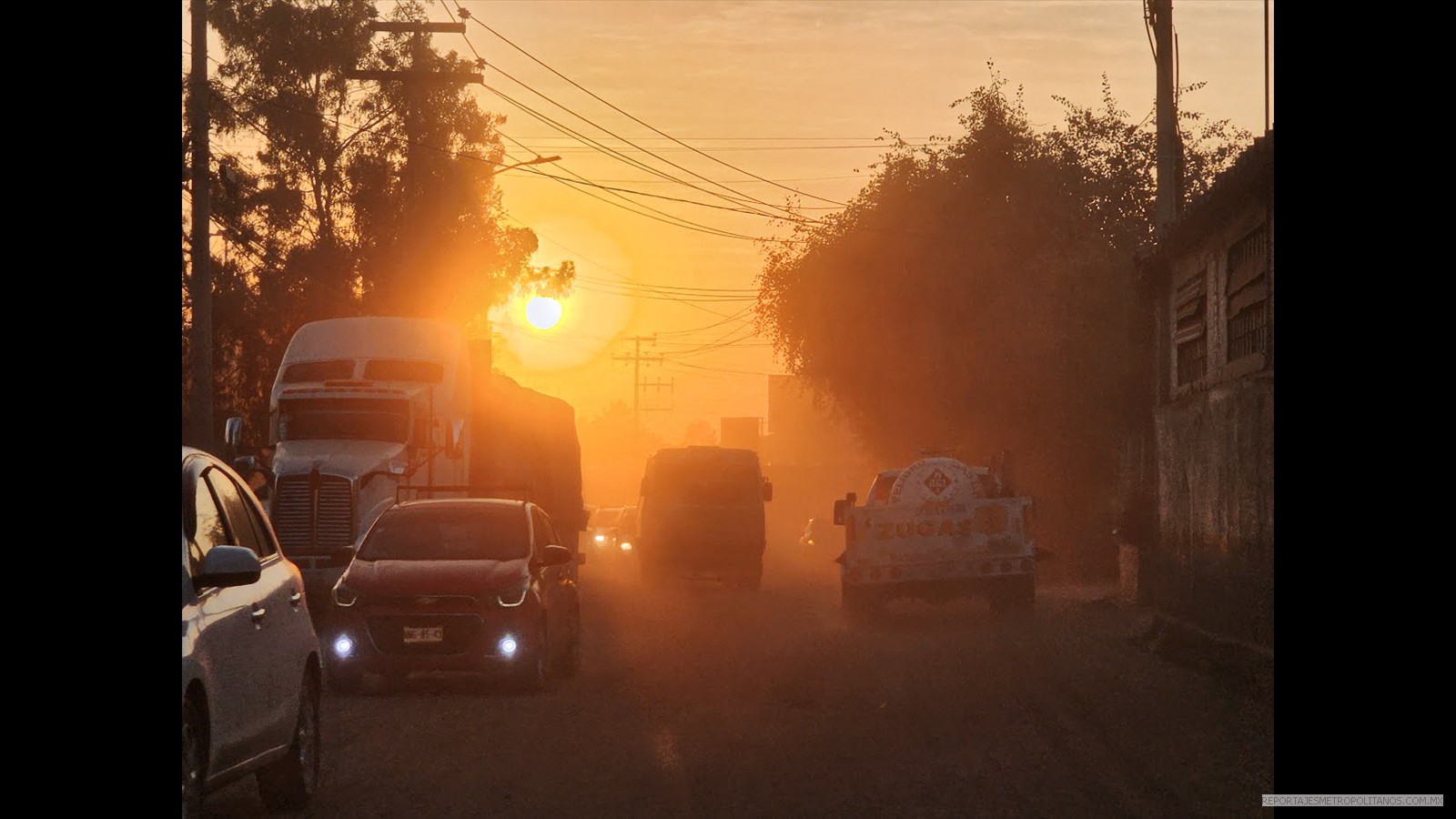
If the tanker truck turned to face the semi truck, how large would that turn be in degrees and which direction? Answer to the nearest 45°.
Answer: approximately 90° to its left

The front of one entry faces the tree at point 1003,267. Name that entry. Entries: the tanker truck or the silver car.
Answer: the tanker truck

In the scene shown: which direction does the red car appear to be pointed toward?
toward the camera

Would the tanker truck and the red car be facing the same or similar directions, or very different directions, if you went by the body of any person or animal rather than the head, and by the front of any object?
very different directions

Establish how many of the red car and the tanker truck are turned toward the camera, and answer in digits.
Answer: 1

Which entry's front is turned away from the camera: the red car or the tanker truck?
the tanker truck

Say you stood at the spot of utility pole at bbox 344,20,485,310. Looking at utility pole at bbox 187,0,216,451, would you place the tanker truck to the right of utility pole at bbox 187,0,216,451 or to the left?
left

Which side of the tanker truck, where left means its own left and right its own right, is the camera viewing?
back
